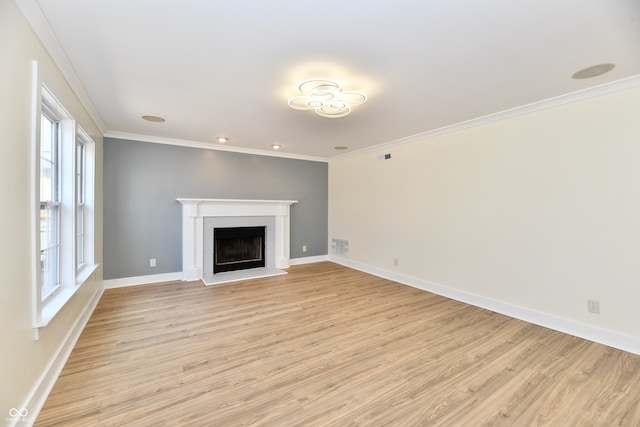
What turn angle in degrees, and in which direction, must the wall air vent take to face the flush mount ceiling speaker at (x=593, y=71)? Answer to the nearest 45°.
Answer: approximately 90° to its left

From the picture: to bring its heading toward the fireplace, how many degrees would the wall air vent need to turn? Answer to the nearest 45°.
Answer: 0° — it already faces it

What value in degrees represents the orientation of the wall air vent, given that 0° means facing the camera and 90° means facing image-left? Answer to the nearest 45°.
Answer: approximately 45°

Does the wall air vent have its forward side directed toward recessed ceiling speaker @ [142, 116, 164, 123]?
yes

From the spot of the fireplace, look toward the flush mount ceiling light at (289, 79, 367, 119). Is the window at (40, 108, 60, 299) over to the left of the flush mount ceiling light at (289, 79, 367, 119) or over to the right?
right

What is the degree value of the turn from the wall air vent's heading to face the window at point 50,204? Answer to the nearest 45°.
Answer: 0° — it already faces it

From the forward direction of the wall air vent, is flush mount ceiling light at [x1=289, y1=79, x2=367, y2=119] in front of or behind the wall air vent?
in front
